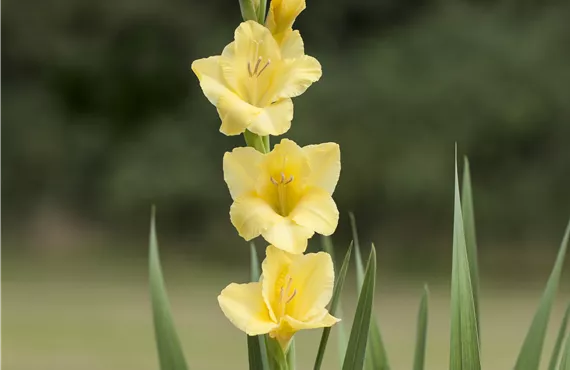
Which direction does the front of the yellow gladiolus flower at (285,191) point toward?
toward the camera

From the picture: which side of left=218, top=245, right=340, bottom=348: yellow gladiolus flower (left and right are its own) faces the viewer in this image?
front

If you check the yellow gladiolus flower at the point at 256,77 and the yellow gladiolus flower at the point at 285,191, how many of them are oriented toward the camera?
2
